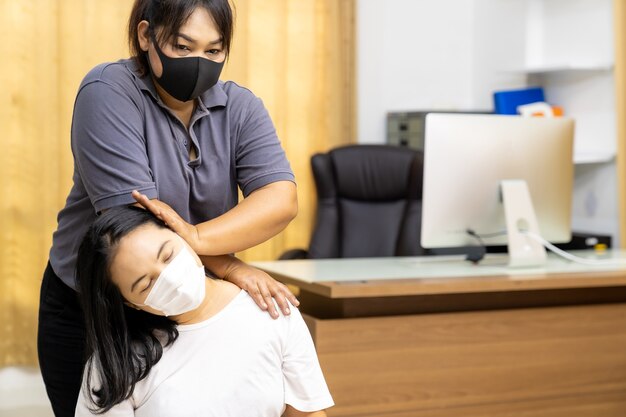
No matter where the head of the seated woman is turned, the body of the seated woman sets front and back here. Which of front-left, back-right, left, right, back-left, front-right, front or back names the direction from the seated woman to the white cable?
back-left

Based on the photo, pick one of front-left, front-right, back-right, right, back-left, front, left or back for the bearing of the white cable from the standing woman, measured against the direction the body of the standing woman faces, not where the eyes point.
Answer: left

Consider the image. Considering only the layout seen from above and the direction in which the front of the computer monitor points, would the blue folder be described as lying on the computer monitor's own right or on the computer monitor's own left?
on the computer monitor's own right

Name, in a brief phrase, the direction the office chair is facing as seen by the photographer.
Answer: facing the viewer

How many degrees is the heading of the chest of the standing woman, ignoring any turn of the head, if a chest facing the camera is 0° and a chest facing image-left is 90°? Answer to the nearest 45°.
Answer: approximately 315°

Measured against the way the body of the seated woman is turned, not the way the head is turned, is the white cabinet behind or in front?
behind

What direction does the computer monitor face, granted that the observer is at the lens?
facing away from the viewer and to the left of the viewer

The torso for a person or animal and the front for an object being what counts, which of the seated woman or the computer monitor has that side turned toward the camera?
the seated woman

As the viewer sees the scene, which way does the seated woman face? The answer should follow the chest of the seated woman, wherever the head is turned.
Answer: toward the camera

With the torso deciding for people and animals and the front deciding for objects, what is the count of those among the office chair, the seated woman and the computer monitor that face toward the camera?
2

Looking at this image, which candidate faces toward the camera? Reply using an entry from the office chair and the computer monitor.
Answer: the office chair

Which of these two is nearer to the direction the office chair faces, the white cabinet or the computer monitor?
the computer monitor

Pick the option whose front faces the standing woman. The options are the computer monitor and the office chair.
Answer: the office chair

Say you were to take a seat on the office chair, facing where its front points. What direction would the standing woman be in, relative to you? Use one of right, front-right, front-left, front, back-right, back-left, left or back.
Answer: front

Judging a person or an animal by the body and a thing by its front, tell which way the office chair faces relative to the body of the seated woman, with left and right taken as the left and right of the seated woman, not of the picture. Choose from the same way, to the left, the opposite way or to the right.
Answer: the same way

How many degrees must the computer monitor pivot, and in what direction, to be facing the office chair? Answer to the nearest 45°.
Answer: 0° — it already faces it

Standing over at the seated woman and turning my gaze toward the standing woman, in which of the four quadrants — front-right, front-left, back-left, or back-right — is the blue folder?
front-right

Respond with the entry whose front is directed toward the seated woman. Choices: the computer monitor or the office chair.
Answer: the office chair
